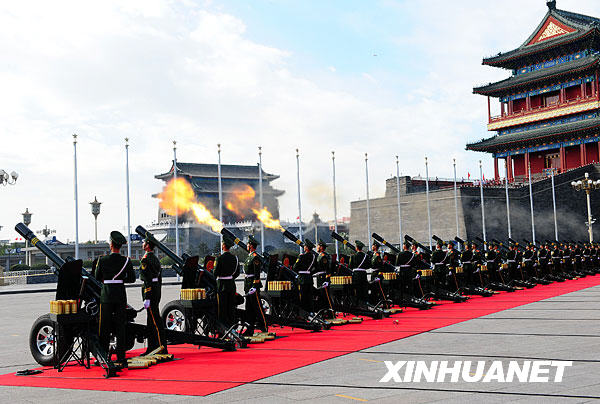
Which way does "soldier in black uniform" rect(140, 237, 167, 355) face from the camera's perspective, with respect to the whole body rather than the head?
to the viewer's left

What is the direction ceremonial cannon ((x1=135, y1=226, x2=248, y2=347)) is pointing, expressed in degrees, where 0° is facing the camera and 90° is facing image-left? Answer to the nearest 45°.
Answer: approximately 135°

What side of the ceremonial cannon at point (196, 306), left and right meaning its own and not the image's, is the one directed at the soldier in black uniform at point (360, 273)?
right

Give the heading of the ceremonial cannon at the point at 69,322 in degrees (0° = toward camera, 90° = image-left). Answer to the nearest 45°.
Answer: approximately 135°

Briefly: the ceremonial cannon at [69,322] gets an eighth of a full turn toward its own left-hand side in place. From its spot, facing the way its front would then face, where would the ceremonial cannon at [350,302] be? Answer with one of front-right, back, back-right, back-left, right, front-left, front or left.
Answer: back-right

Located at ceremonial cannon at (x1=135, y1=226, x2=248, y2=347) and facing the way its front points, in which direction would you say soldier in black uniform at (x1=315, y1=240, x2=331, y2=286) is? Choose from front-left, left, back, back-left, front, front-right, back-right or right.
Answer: right

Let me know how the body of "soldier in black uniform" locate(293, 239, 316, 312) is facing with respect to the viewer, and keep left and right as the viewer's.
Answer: facing away from the viewer and to the left of the viewer

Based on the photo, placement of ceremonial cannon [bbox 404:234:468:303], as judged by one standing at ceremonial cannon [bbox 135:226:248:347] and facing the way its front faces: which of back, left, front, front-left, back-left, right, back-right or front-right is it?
right
